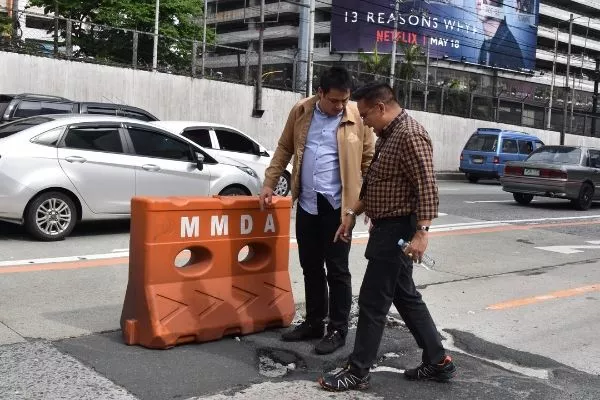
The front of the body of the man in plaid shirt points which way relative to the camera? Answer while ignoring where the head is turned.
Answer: to the viewer's left

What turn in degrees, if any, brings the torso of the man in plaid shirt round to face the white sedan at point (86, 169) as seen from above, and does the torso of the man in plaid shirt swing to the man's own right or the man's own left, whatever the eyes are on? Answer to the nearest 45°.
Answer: approximately 45° to the man's own right

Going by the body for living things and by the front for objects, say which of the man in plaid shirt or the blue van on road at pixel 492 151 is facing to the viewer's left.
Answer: the man in plaid shirt

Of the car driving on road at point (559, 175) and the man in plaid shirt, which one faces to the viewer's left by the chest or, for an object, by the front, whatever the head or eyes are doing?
the man in plaid shirt

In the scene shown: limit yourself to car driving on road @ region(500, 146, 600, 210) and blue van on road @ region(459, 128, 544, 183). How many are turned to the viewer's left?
0

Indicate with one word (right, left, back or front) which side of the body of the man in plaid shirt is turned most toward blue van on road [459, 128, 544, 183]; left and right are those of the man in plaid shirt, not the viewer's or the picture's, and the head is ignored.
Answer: right

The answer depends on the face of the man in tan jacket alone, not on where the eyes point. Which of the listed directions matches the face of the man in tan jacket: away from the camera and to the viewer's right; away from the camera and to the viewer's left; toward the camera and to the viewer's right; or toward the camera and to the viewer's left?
toward the camera and to the viewer's right

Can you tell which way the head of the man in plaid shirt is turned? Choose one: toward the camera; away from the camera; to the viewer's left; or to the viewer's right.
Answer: to the viewer's left
